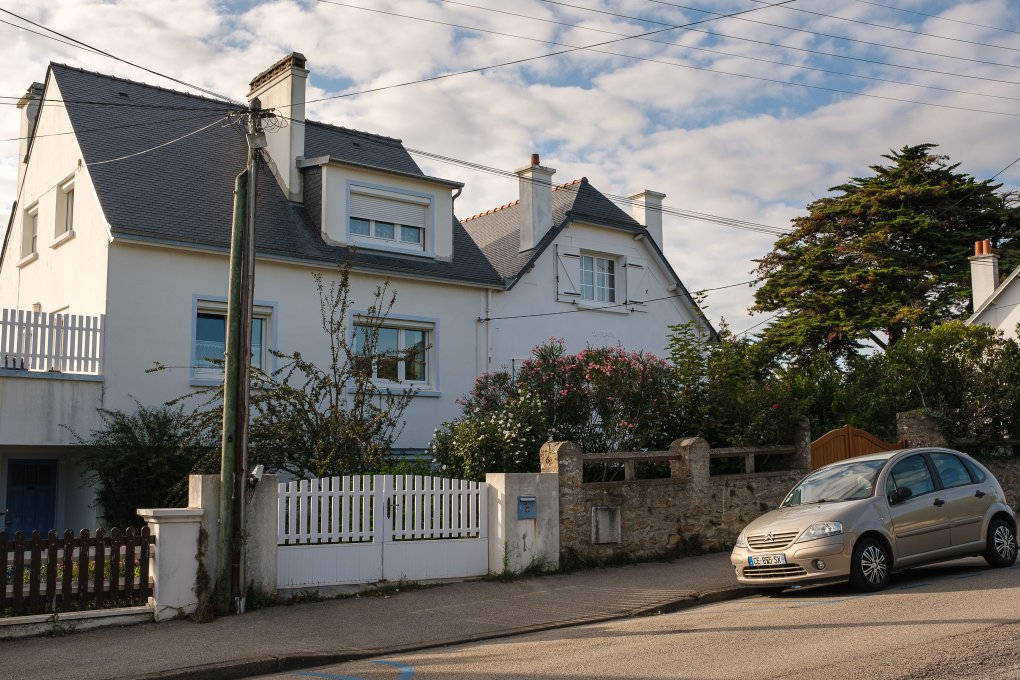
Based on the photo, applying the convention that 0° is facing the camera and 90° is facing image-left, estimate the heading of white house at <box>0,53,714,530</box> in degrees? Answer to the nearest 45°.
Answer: approximately 315°

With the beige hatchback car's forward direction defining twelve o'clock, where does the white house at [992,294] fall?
The white house is roughly at 5 o'clock from the beige hatchback car.

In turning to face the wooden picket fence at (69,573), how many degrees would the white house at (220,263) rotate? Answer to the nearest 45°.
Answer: approximately 45° to its right

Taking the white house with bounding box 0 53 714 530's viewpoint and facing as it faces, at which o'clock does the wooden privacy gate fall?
The wooden privacy gate is roughly at 11 o'clock from the white house.

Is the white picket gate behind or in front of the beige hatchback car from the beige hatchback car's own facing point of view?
in front

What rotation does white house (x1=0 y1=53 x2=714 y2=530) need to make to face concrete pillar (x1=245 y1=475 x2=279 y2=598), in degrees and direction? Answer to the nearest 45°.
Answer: approximately 45° to its right

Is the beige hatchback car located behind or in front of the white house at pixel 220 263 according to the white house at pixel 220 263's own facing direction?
in front

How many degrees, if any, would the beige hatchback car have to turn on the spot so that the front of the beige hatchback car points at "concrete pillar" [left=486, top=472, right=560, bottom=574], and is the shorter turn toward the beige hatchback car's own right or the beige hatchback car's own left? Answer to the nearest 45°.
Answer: approximately 45° to the beige hatchback car's own right

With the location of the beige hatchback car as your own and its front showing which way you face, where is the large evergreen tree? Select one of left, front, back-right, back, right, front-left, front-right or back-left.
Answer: back-right
